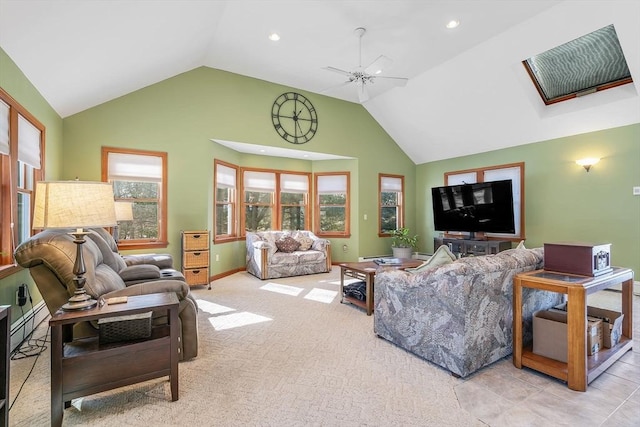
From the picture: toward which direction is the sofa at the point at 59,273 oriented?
to the viewer's right

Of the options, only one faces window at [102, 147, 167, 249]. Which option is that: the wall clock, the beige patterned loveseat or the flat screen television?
the flat screen television

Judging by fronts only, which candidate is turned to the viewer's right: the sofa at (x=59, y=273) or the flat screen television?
the sofa

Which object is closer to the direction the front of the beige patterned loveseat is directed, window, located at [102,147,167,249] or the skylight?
the skylight

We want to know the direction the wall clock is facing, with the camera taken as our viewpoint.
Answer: facing the viewer and to the right of the viewer

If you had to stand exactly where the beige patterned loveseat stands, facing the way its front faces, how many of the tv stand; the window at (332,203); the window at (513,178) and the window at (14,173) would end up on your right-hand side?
1

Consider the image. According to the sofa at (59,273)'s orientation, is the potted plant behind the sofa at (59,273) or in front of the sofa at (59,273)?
in front

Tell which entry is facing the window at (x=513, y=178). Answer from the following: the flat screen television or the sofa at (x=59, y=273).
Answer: the sofa

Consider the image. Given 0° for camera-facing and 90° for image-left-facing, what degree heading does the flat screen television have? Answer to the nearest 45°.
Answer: approximately 45°

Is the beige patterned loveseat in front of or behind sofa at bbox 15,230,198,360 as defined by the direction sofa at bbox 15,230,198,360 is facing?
in front

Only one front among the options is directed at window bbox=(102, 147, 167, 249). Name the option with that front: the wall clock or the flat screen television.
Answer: the flat screen television

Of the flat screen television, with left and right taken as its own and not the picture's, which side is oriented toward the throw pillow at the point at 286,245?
front
